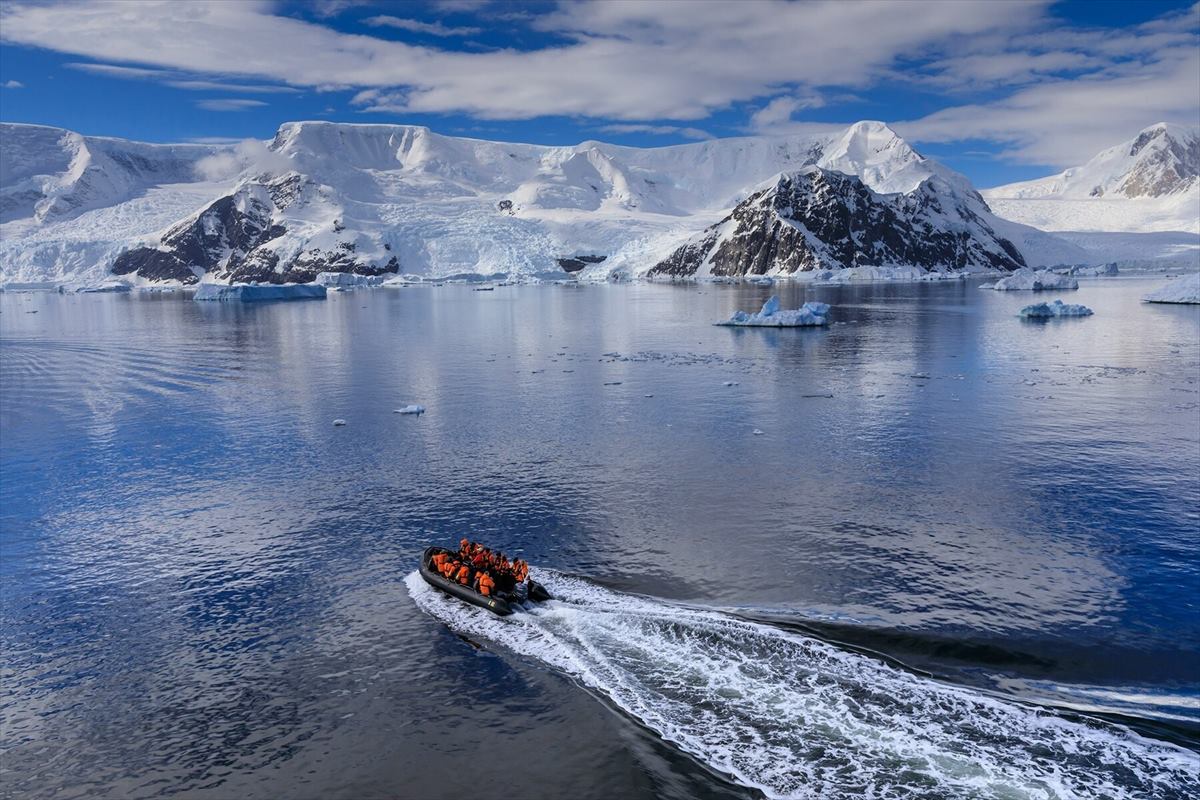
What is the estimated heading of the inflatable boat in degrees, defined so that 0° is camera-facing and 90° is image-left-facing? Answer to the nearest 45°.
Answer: approximately 135°
